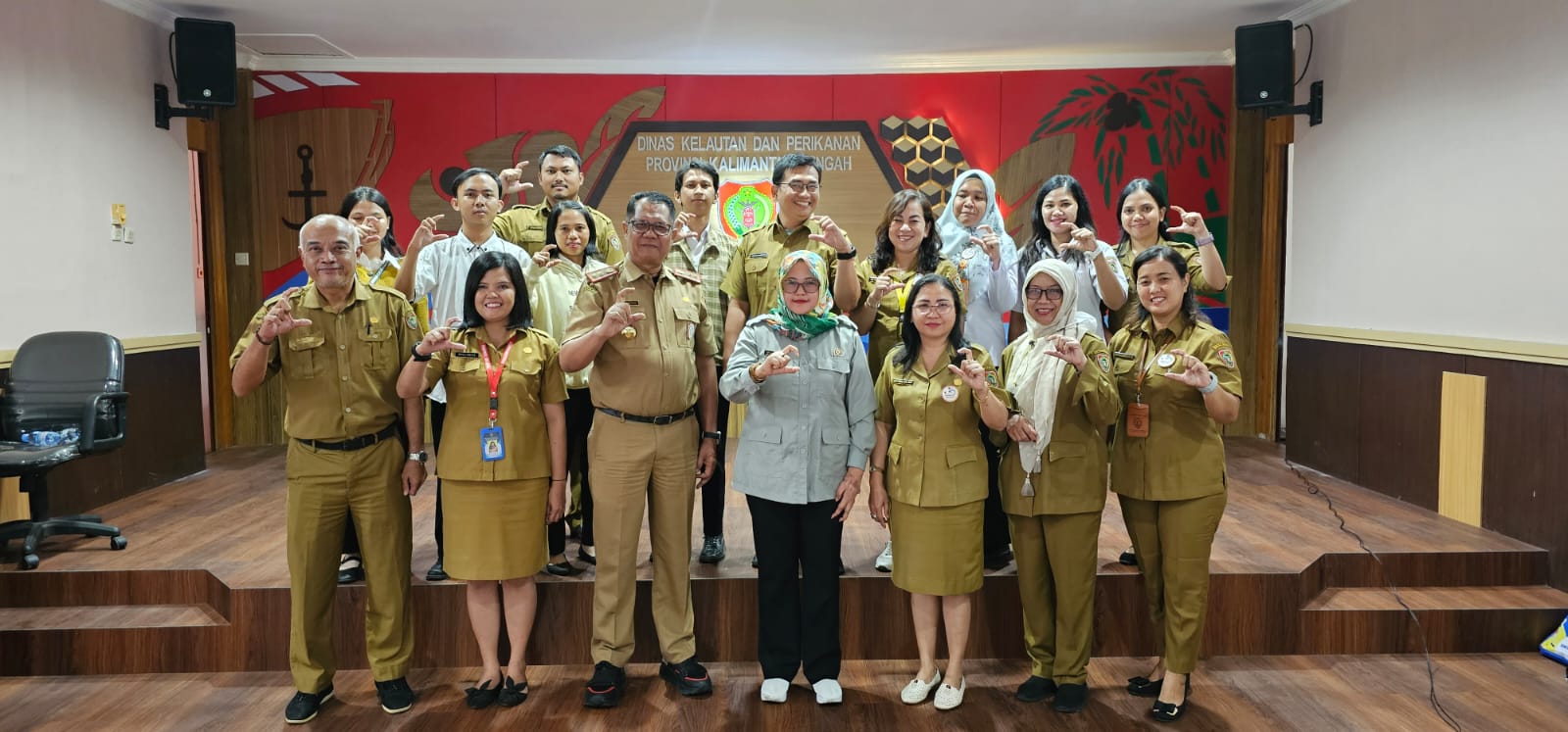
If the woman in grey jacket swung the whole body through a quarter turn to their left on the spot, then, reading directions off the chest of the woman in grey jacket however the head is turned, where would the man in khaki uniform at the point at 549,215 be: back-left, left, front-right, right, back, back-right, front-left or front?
back-left

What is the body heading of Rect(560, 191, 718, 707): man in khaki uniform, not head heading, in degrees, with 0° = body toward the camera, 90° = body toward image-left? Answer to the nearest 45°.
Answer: approximately 0°

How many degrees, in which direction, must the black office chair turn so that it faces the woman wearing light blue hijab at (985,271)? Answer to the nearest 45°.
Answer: approximately 90° to its left

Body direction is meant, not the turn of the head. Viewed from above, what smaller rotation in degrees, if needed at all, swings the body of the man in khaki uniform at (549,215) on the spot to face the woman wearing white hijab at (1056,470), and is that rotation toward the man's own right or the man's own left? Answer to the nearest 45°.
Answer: approximately 45° to the man's own left

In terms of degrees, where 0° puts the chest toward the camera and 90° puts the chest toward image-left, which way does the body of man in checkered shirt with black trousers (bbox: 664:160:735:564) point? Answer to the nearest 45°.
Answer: approximately 0°

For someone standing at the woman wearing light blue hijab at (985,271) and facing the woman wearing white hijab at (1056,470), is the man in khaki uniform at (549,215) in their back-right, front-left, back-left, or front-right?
back-right

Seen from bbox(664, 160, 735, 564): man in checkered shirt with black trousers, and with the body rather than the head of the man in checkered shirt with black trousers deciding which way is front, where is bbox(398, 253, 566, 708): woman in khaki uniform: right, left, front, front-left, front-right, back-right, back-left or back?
front-right
